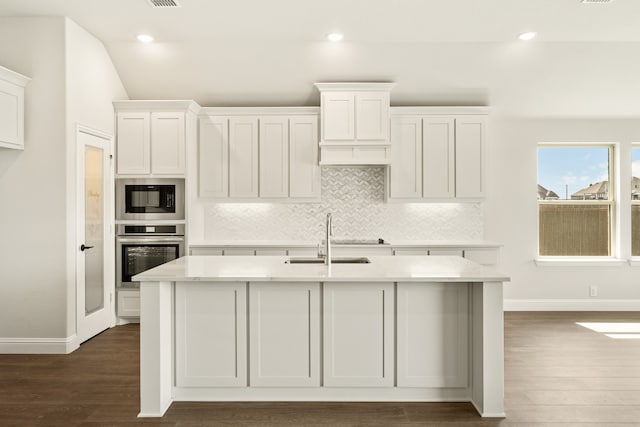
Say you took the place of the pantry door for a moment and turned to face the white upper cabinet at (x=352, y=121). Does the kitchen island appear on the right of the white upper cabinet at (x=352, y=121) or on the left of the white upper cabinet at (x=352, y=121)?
right

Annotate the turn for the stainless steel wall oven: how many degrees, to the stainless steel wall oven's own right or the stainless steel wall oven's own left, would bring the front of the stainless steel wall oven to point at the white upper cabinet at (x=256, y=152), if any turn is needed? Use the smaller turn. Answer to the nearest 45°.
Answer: approximately 90° to the stainless steel wall oven's own left

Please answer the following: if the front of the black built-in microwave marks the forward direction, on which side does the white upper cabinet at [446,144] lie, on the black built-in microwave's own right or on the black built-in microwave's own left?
on the black built-in microwave's own left

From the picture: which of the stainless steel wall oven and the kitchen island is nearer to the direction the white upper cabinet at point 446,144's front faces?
the kitchen island

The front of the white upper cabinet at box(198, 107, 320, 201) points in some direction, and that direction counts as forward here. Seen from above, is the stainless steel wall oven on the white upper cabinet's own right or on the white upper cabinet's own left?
on the white upper cabinet's own right

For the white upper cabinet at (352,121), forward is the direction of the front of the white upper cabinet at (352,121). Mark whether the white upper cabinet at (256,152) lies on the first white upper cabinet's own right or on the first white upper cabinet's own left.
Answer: on the first white upper cabinet's own right
